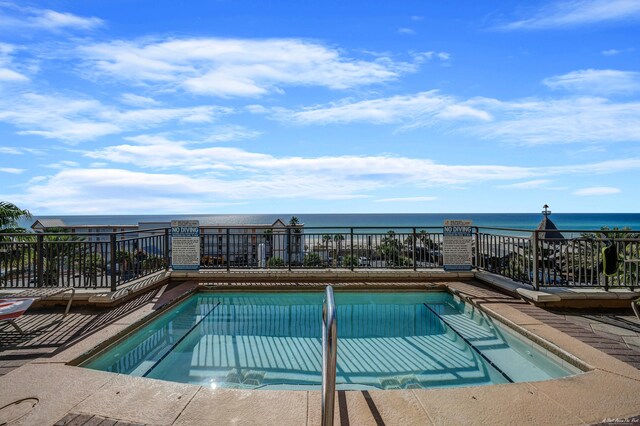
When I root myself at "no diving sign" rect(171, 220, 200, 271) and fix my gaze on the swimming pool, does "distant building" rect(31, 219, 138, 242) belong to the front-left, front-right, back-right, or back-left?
back-left

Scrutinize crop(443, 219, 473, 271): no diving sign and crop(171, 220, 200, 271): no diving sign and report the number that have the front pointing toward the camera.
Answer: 2

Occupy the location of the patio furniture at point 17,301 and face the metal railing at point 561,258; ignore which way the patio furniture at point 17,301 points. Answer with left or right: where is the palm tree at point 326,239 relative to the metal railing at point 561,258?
left

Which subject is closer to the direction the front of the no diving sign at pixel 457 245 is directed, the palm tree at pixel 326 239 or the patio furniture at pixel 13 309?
the patio furniture

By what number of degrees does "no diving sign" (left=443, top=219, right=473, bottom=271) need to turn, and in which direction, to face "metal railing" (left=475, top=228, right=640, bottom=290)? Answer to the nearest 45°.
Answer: approximately 45° to its left

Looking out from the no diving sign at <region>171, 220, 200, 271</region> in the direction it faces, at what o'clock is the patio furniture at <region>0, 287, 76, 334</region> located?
The patio furniture is roughly at 1 o'clock from the no diving sign.

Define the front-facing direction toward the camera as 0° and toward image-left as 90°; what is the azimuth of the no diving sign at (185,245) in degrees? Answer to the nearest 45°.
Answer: approximately 0°

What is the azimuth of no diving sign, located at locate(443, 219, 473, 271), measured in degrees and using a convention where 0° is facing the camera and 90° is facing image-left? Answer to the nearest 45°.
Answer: approximately 0°
